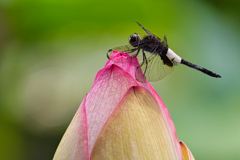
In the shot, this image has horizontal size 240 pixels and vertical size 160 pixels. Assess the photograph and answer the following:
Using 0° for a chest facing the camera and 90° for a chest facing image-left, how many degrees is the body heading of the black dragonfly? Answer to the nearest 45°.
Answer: approximately 90°
